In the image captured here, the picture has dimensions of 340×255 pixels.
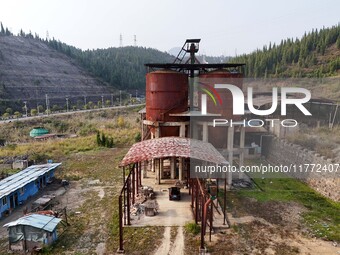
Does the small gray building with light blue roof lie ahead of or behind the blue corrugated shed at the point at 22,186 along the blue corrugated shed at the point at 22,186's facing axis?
ahead

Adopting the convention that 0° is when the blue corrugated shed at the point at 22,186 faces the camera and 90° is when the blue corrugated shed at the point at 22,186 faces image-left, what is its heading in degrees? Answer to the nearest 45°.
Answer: approximately 315°
